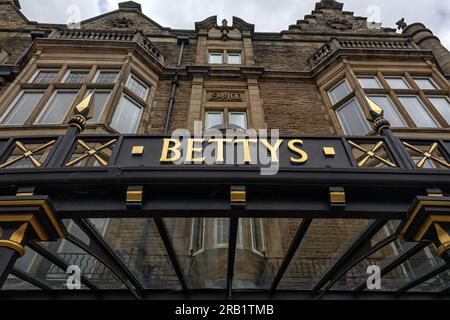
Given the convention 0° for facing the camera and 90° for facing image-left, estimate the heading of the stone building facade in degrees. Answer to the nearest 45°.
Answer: approximately 0°
